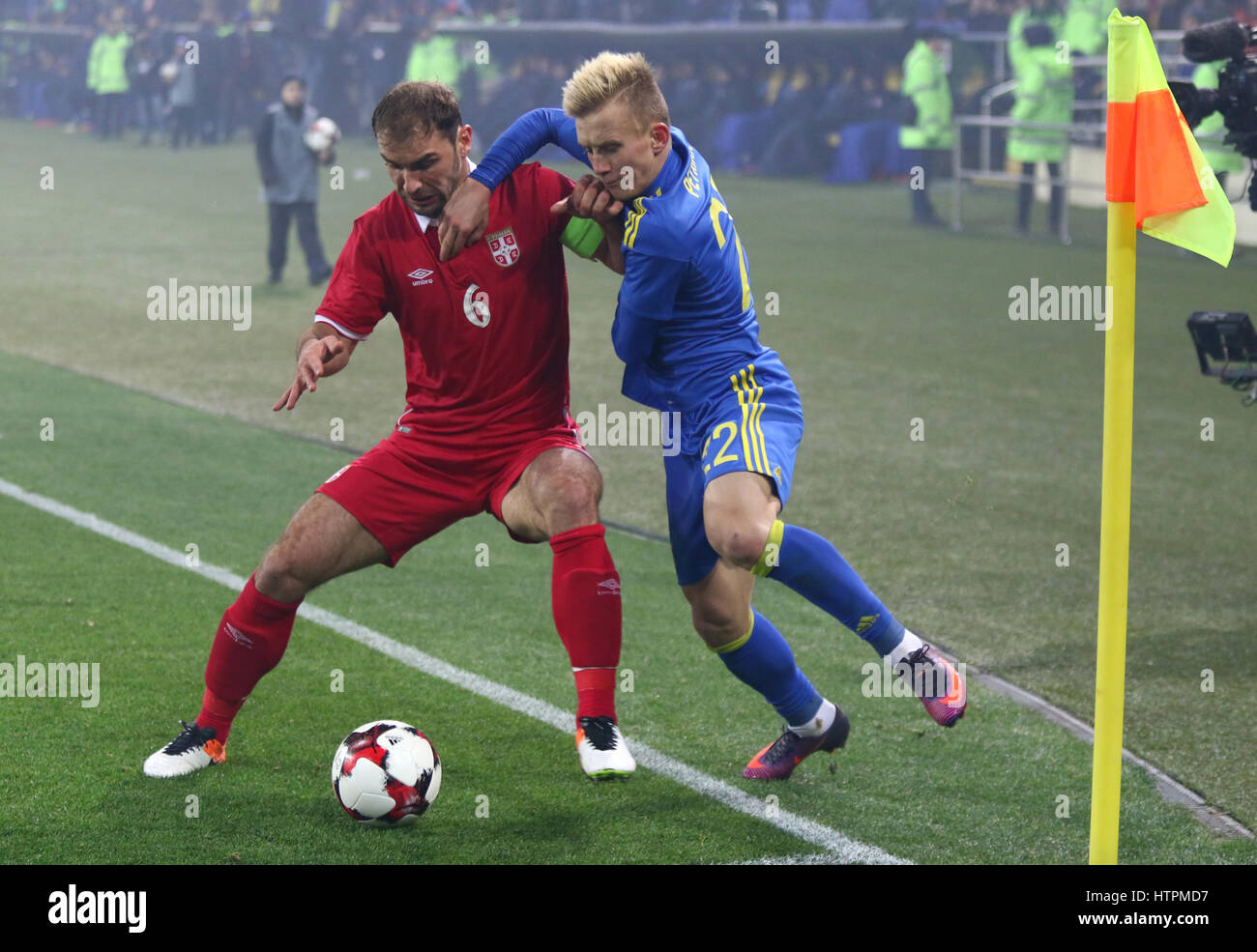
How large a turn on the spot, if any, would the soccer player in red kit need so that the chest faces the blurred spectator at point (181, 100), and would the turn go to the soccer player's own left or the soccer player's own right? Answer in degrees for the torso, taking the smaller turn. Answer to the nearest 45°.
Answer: approximately 180°

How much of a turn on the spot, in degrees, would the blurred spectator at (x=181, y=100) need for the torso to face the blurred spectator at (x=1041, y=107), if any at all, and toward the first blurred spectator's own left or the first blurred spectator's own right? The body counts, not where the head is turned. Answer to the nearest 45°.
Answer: approximately 45° to the first blurred spectator's own left

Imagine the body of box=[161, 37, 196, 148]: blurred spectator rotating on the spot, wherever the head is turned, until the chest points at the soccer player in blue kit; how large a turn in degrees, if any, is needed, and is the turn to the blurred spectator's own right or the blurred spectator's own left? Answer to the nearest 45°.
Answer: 0° — they already face them

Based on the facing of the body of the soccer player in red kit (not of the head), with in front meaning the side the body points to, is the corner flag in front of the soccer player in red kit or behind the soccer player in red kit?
in front

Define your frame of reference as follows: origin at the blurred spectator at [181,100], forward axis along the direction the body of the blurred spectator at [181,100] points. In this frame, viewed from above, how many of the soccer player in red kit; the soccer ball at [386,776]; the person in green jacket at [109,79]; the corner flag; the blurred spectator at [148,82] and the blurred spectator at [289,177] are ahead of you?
4

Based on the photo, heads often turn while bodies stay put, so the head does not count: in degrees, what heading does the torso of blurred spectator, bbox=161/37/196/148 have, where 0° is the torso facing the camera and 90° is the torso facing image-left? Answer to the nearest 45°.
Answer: approximately 0°

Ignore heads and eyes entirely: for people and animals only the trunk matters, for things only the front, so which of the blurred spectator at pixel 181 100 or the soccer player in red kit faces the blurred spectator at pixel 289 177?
the blurred spectator at pixel 181 100

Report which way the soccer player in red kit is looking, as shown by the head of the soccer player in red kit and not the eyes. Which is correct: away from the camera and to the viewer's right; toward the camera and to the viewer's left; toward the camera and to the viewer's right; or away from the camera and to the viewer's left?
toward the camera and to the viewer's left

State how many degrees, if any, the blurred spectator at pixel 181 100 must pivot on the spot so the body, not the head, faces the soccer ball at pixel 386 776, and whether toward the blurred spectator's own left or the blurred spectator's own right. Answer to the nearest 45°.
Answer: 0° — they already face it

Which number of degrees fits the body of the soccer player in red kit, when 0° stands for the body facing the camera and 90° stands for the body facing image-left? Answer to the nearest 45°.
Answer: approximately 0°

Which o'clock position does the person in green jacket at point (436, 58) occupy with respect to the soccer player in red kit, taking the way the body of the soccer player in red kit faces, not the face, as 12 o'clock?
The person in green jacket is roughly at 6 o'clock from the soccer player in red kit.

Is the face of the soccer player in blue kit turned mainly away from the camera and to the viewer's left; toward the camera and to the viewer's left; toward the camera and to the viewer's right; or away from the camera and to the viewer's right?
toward the camera and to the viewer's left

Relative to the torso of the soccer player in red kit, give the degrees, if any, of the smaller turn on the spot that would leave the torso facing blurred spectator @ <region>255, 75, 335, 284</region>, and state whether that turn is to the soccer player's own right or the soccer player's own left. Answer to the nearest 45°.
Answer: approximately 180°
